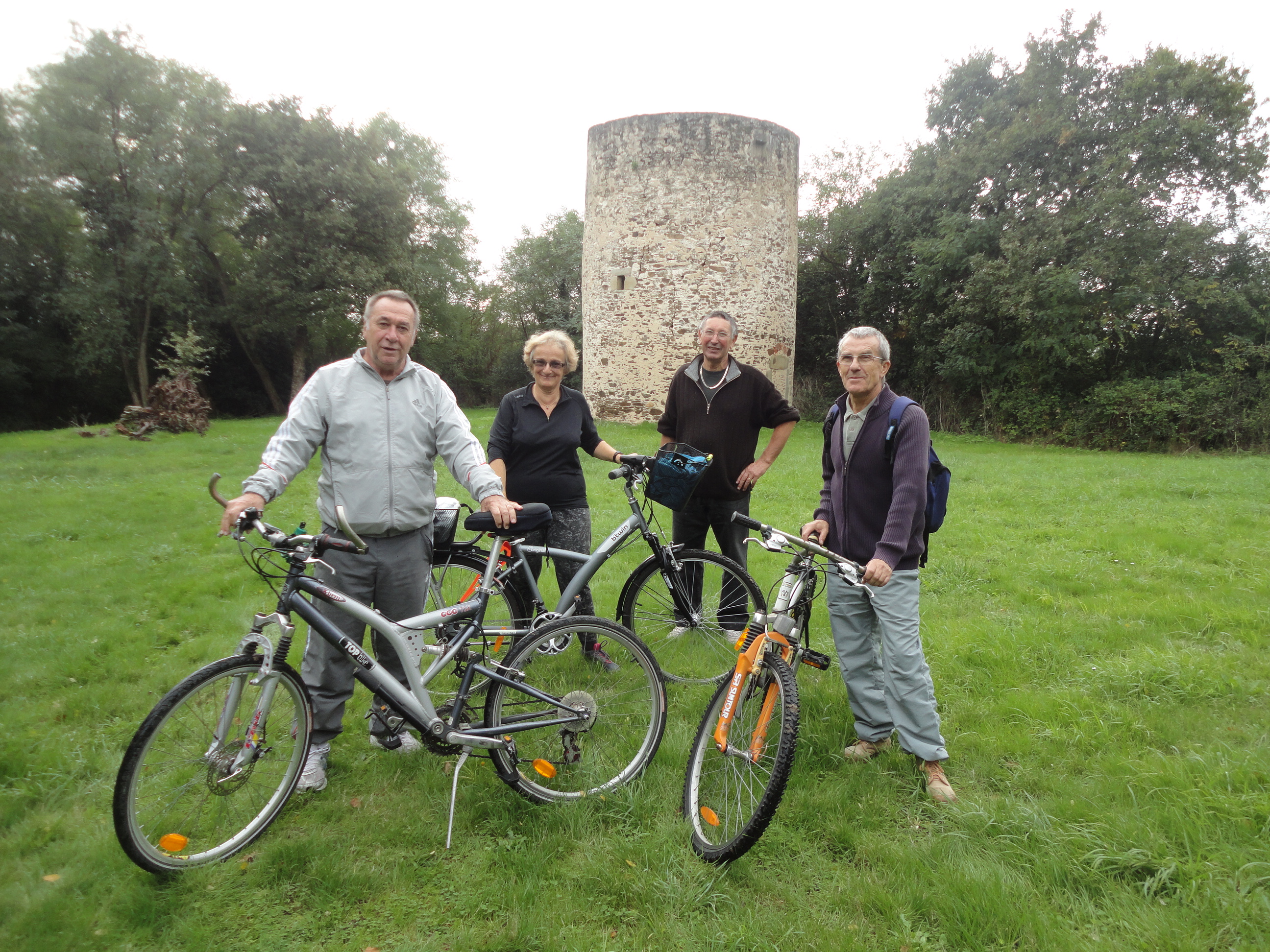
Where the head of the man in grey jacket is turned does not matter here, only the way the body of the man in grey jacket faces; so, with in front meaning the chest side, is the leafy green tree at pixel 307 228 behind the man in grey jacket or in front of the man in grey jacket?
behind

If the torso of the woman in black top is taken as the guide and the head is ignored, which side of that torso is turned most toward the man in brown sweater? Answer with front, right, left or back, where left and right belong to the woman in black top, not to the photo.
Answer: left

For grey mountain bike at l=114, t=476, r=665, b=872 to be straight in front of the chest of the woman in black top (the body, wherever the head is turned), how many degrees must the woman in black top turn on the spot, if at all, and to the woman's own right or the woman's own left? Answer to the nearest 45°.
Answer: approximately 45° to the woman's own right

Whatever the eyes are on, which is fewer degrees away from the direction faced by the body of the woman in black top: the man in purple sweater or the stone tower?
the man in purple sweater

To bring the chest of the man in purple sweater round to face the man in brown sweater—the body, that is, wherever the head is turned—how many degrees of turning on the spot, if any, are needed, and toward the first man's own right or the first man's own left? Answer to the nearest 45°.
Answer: approximately 90° to the first man's own right

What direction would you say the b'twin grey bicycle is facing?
to the viewer's right

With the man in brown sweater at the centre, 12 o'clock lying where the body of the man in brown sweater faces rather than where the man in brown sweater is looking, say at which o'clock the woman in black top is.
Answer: The woman in black top is roughly at 2 o'clock from the man in brown sweater.
